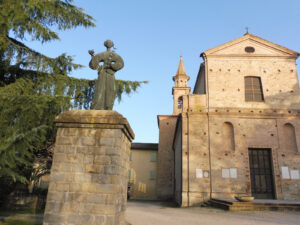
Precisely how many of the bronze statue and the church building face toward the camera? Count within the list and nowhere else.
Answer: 2

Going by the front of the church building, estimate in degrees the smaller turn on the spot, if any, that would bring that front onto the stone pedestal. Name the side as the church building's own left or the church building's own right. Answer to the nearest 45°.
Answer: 0° — it already faces it

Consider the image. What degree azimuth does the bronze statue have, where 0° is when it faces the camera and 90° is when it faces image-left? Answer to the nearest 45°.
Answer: approximately 0°

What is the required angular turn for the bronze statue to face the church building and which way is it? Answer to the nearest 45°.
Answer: approximately 135° to its left

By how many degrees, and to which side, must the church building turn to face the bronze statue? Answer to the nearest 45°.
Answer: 0° — it already faces it
